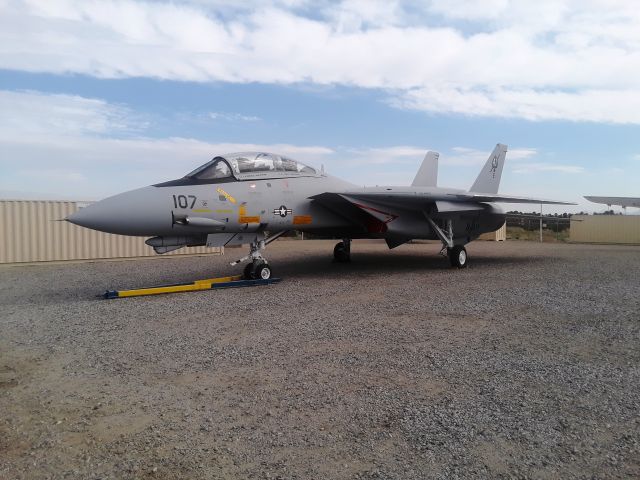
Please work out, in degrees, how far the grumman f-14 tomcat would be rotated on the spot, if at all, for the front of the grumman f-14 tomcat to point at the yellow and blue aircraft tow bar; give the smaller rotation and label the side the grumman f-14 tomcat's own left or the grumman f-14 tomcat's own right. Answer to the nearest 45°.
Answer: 0° — it already faces it

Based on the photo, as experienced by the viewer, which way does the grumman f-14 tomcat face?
facing the viewer and to the left of the viewer
